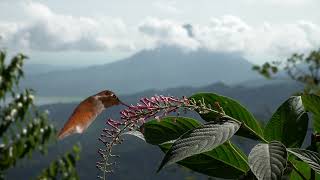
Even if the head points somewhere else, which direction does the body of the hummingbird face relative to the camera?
to the viewer's right
